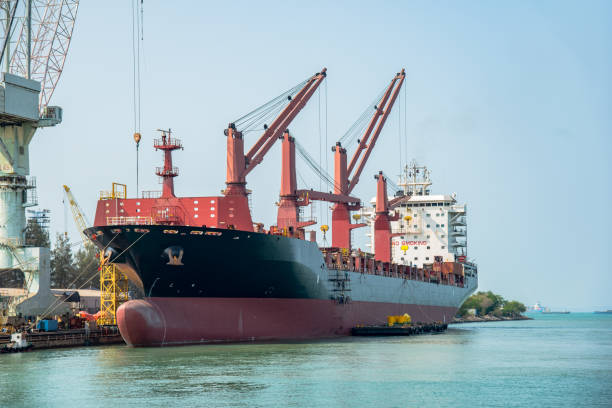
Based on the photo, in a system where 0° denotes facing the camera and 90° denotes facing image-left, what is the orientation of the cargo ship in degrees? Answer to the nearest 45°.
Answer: approximately 45°

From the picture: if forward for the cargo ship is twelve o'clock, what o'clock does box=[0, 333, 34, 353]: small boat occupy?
The small boat is roughly at 1 o'clock from the cargo ship.
